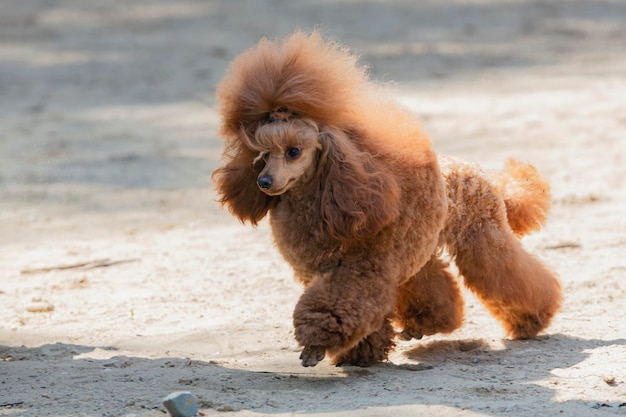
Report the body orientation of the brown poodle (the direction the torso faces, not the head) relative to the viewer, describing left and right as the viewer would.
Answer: facing the viewer and to the left of the viewer

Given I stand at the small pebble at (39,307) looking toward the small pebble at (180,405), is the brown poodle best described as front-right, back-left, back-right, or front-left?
front-left

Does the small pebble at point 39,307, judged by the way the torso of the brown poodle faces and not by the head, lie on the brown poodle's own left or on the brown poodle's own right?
on the brown poodle's own right
